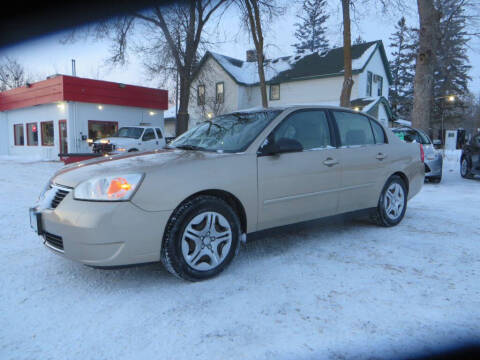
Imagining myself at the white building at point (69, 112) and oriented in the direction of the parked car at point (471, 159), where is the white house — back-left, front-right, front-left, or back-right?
front-left

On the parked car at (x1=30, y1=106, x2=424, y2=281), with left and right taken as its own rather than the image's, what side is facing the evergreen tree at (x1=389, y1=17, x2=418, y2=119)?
back

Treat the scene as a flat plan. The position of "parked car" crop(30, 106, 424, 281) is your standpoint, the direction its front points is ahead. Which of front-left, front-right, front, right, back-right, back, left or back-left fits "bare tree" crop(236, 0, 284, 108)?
back-right

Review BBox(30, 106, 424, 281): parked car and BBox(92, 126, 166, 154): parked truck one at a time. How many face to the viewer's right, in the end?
0

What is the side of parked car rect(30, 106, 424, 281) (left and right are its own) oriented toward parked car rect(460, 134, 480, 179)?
back

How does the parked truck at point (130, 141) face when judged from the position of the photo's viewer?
facing the viewer and to the left of the viewer

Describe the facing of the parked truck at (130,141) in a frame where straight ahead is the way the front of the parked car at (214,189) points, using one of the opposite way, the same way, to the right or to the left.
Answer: the same way

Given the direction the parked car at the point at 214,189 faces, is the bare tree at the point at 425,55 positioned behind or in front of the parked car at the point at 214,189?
behind

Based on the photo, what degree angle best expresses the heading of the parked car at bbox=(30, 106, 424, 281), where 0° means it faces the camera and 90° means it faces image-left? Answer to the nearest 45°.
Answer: approximately 45°
